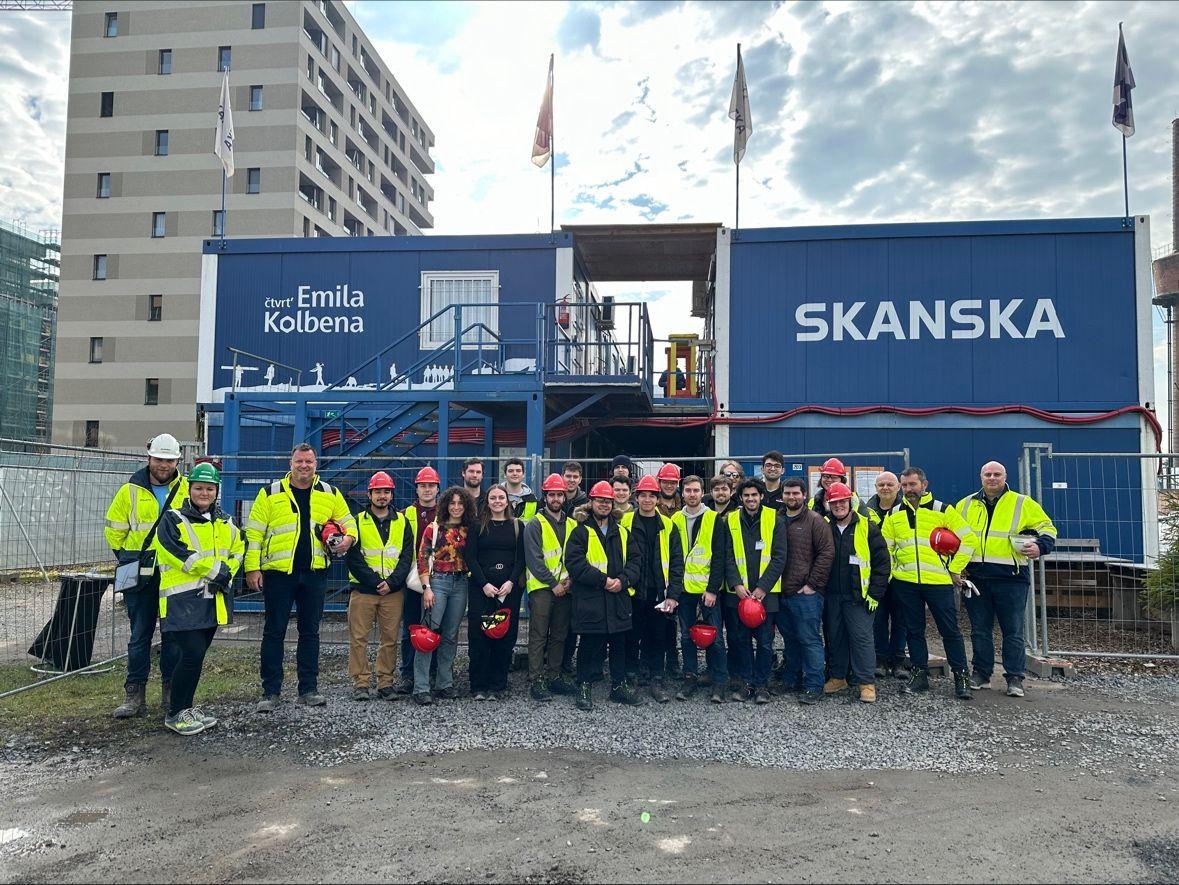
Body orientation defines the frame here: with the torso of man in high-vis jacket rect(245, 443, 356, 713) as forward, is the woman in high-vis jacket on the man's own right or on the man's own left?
on the man's own right

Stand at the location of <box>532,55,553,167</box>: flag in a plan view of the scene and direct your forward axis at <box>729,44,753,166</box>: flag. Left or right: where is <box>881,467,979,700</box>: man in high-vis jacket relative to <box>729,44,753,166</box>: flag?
right

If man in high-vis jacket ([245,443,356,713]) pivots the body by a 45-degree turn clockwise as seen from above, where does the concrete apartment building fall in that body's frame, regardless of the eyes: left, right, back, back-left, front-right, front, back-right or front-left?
back-right

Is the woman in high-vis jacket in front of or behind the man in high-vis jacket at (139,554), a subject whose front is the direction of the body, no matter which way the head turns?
in front

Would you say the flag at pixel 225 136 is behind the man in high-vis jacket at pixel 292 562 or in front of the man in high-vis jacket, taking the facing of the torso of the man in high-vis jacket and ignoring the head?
behind

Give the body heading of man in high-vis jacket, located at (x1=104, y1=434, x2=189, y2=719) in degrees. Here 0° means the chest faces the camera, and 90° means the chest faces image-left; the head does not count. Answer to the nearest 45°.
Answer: approximately 0°

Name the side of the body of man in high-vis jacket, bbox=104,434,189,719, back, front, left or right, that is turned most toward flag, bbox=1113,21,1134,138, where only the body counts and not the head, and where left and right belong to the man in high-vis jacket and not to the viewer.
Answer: left

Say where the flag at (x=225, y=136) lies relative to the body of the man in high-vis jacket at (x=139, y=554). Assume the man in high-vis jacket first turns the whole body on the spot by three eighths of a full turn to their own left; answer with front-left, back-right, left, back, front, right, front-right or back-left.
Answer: front-left

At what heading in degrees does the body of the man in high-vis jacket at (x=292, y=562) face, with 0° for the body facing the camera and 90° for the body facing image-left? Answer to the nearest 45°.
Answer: approximately 0°

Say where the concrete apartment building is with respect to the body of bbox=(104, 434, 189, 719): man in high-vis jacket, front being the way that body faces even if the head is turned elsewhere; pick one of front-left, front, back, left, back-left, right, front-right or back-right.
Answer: back
